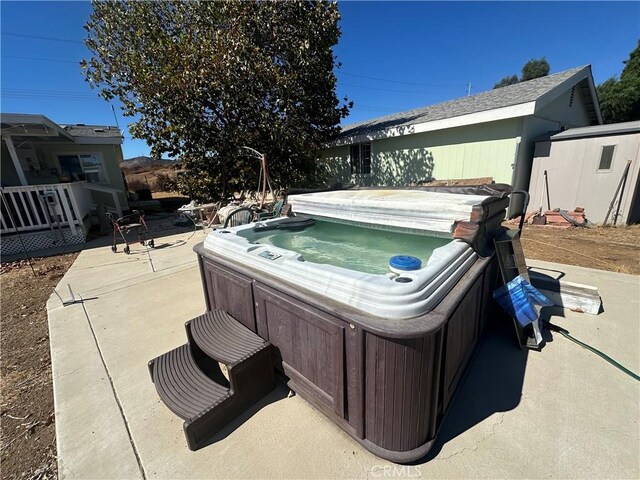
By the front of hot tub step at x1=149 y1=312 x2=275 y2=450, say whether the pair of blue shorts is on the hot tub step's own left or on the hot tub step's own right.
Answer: on the hot tub step's own left

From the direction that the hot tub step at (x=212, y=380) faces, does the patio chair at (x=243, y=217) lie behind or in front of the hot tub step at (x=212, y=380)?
behind

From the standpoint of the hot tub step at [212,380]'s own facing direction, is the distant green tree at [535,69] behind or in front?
behind

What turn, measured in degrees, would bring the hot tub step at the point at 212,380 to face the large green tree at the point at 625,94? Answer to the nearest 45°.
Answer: approximately 135° to its left

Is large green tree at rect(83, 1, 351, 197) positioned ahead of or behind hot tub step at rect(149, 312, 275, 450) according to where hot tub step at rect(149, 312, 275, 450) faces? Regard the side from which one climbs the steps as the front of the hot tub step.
behind

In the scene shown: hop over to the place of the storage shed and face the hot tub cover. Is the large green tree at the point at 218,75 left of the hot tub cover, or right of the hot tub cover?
right

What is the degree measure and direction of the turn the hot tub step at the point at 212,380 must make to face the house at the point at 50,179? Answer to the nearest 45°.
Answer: approximately 135° to its right

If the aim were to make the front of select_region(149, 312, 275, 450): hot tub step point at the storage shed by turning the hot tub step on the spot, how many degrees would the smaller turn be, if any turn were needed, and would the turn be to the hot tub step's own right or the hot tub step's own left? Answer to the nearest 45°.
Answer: approximately 135° to the hot tub step's own left

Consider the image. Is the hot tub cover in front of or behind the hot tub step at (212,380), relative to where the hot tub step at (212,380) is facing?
behind
